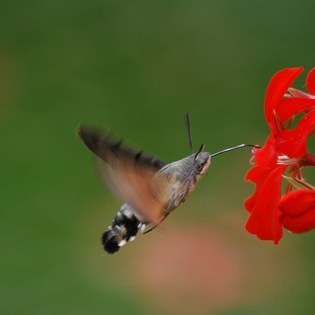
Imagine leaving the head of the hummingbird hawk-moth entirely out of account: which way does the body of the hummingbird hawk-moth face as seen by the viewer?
to the viewer's right
